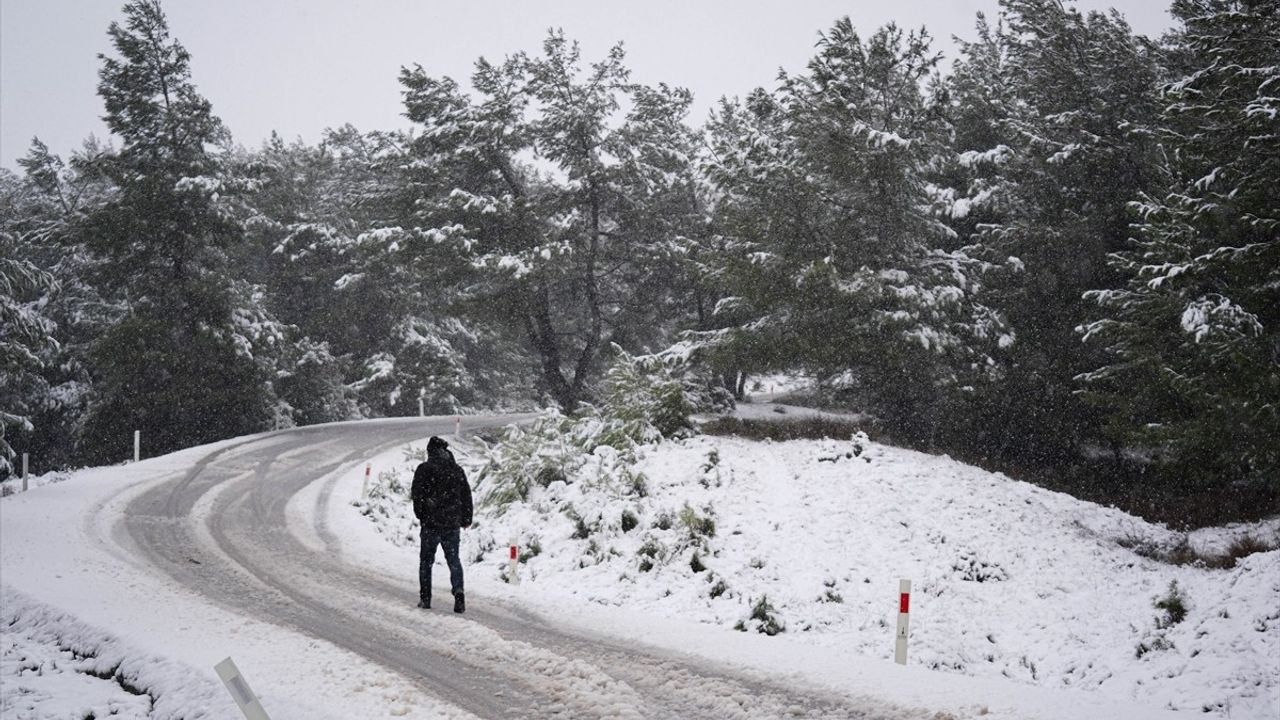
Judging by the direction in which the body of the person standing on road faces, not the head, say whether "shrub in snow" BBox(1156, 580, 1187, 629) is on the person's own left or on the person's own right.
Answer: on the person's own right

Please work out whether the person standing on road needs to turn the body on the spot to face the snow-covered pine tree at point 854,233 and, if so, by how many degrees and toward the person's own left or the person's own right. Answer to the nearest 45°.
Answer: approximately 45° to the person's own right

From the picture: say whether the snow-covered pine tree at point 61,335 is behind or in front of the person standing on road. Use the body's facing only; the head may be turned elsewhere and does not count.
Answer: in front

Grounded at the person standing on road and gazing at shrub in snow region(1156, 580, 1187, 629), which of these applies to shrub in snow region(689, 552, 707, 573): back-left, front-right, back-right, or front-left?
front-left

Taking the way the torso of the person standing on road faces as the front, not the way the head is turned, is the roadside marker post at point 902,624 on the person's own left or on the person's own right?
on the person's own right

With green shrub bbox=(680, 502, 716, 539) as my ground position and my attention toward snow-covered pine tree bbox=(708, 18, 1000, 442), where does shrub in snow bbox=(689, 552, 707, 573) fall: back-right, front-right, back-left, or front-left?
back-right

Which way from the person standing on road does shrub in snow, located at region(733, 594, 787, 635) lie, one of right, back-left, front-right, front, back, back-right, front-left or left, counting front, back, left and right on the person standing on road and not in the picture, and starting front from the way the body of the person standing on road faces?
right

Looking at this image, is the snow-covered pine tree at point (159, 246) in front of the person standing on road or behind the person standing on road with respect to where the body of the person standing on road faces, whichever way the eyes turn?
in front

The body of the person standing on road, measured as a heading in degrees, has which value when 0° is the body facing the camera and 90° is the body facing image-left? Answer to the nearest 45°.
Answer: approximately 180°

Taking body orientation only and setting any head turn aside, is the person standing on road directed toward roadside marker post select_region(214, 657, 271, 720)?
no

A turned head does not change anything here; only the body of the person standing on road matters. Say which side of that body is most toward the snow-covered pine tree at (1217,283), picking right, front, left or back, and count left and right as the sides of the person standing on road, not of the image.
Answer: right
